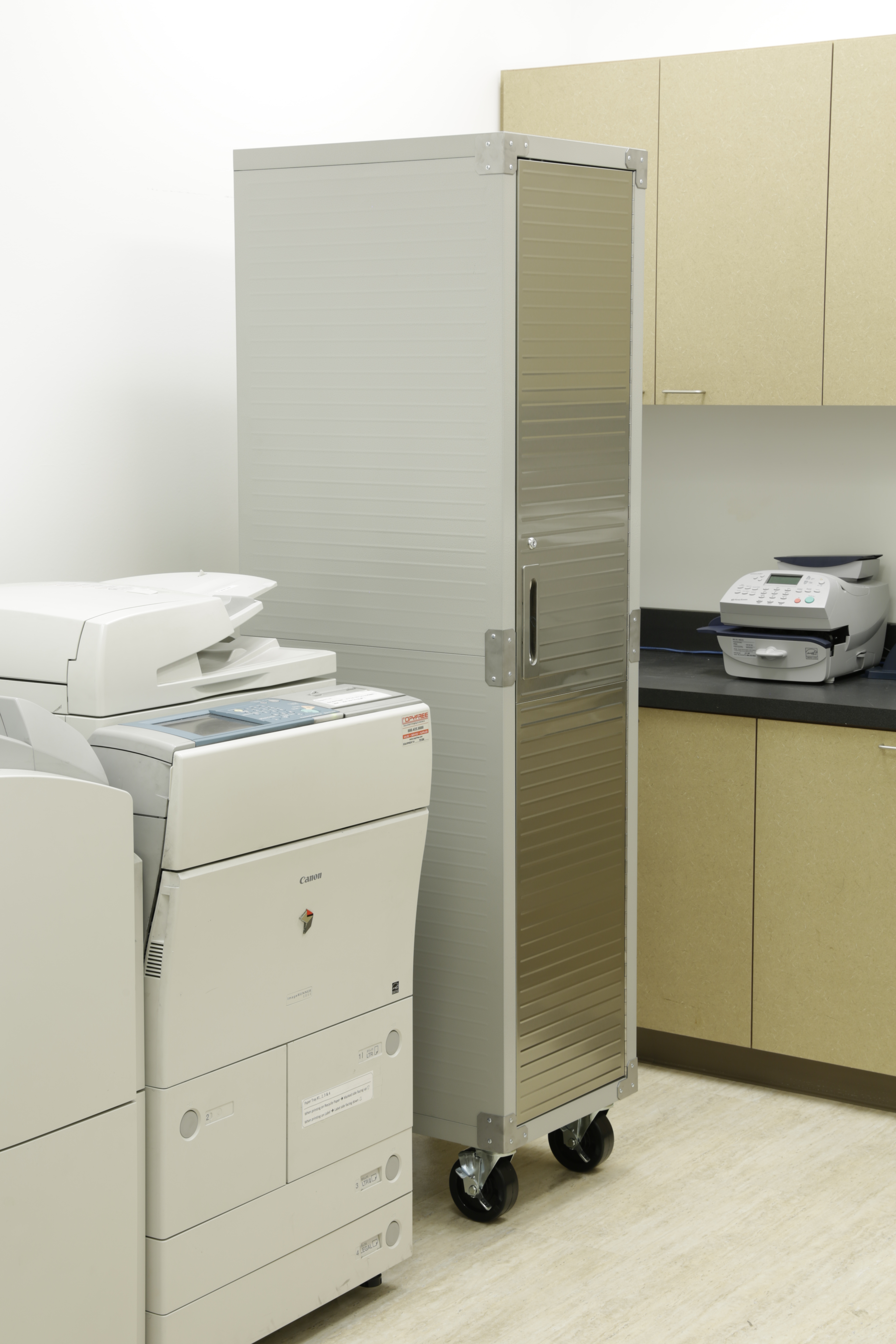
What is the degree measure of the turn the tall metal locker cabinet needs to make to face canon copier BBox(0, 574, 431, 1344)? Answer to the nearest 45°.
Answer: approximately 90° to its right

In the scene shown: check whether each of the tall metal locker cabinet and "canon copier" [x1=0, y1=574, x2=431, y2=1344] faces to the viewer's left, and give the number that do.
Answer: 0

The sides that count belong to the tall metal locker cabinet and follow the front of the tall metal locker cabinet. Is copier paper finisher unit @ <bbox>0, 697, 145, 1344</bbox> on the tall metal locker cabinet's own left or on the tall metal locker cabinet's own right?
on the tall metal locker cabinet's own right

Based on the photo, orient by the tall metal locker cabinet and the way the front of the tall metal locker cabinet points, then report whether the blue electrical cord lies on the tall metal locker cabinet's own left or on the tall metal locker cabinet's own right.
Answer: on the tall metal locker cabinet's own left

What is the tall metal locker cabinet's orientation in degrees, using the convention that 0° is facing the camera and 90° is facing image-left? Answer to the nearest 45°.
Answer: approximately 315°

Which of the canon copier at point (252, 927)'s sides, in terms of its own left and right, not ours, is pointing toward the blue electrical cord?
left
